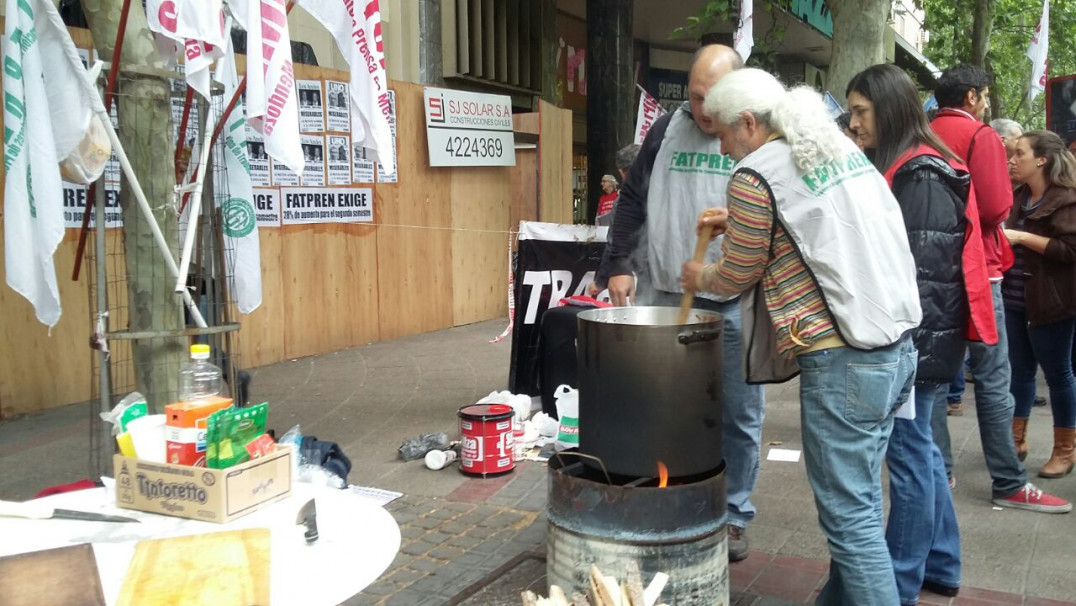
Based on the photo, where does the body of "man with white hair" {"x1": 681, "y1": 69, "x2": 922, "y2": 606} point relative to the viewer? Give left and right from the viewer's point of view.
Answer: facing away from the viewer and to the left of the viewer

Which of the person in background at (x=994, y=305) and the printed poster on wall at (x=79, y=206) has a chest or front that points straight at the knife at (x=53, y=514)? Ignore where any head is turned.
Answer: the printed poster on wall

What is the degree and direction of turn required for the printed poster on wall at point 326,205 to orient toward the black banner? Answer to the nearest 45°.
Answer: approximately 45° to its left

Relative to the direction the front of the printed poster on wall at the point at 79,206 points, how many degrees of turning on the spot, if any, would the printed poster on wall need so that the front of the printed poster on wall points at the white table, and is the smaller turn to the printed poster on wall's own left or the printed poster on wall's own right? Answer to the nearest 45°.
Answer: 0° — it already faces it

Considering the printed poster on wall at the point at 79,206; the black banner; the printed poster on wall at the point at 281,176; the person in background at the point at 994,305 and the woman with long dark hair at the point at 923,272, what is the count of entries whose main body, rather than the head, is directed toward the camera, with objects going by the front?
3

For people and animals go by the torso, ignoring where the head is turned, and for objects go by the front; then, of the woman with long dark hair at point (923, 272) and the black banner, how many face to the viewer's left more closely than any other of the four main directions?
1

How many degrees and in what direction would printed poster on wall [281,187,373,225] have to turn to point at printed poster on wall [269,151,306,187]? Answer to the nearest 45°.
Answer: approximately 45° to its right

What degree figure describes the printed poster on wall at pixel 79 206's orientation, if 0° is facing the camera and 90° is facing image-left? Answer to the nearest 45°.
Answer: approximately 0°
